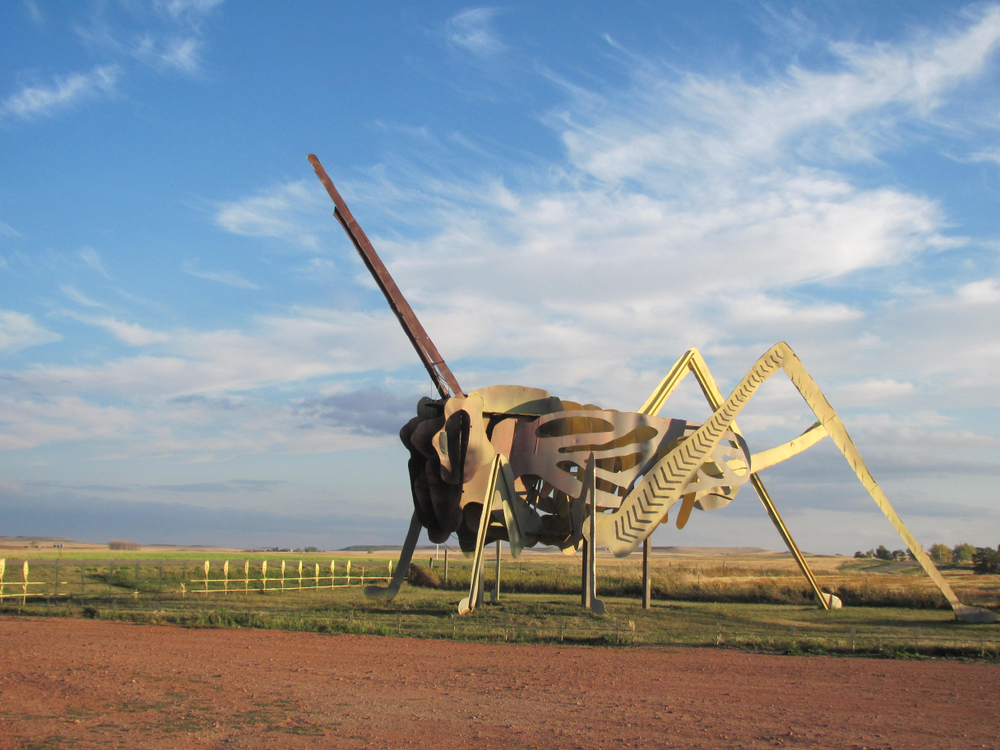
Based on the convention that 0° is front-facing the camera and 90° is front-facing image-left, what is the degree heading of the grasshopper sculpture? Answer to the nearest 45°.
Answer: approximately 45°

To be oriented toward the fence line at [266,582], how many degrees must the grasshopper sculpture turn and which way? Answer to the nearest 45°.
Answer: approximately 90° to its right

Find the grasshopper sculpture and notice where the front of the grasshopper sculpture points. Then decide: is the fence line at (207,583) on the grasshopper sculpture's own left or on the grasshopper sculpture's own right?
on the grasshopper sculpture's own right

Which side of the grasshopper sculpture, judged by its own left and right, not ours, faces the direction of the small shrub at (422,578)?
right

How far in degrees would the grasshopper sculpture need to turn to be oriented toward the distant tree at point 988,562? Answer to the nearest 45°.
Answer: approximately 180°
